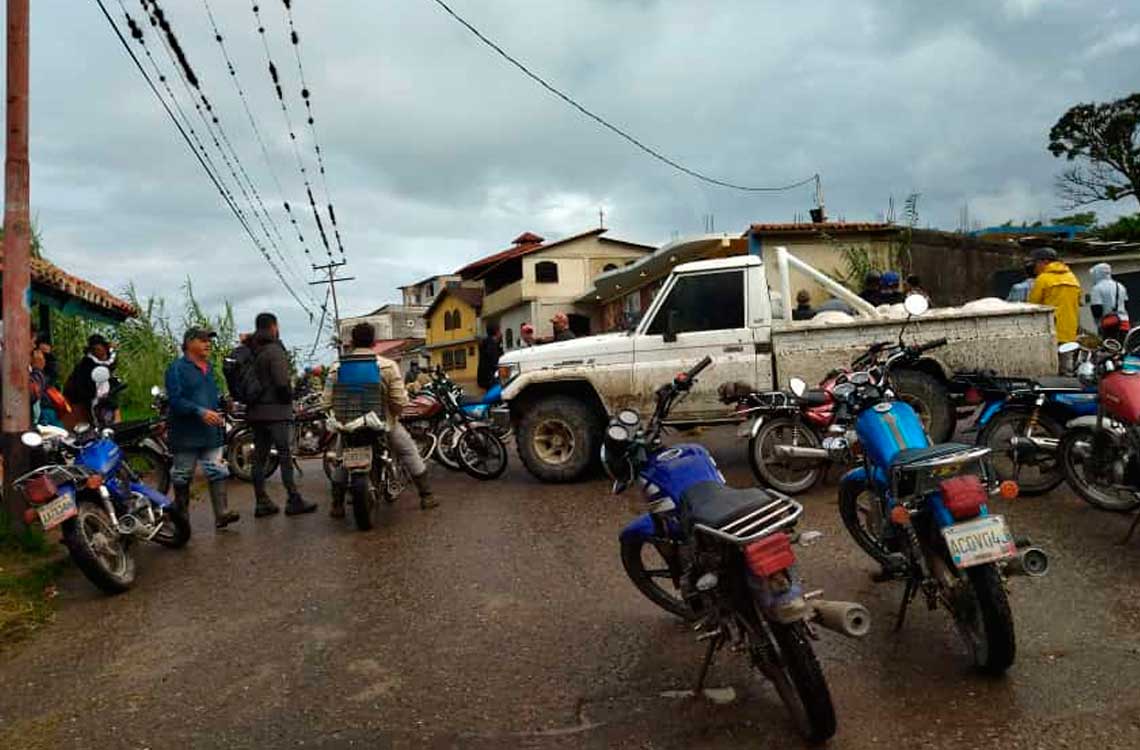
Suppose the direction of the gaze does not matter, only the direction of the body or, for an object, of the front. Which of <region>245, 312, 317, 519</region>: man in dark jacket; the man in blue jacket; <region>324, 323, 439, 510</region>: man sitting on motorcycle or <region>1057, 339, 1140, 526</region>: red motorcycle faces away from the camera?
the man sitting on motorcycle

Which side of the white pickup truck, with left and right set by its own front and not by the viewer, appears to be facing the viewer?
left

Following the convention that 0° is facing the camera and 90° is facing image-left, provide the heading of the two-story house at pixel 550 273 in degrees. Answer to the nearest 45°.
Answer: approximately 45°

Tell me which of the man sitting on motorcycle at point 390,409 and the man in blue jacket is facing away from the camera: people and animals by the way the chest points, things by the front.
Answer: the man sitting on motorcycle

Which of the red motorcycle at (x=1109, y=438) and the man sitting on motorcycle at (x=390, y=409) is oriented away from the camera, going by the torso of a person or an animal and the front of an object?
the man sitting on motorcycle

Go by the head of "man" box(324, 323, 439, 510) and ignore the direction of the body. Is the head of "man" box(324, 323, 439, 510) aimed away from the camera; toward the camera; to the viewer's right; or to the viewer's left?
away from the camera

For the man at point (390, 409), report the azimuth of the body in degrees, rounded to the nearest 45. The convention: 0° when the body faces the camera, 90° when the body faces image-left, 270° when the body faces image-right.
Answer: approximately 180°

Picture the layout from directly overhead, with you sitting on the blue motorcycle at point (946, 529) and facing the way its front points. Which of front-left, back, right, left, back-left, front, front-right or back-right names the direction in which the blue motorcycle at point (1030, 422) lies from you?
front-right

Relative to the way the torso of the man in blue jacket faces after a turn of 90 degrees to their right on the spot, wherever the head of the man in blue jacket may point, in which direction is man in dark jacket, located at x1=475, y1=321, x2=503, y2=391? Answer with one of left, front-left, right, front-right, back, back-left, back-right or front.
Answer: back

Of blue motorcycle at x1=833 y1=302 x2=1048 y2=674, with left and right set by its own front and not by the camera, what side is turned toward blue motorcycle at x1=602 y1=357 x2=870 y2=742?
left

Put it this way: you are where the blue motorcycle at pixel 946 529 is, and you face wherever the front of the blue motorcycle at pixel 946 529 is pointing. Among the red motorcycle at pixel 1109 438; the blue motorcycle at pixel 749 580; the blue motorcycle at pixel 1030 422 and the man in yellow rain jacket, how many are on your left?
1

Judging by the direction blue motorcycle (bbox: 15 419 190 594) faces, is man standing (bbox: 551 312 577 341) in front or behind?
in front

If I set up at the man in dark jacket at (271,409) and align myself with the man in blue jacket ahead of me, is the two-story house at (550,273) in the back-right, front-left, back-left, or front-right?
back-right

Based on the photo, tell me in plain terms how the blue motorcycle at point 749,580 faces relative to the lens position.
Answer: facing away from the viewer and to the left of the viewer
